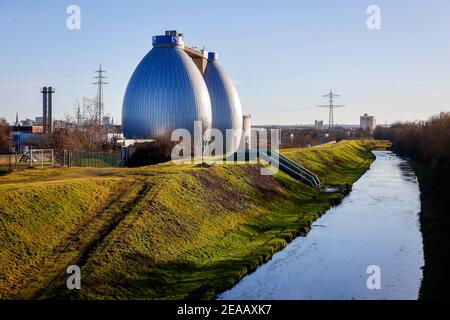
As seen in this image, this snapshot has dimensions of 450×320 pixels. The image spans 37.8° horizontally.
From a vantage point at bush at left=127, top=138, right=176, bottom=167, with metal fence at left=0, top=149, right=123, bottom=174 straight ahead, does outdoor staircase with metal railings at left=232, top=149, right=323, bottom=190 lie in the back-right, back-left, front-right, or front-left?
back-left

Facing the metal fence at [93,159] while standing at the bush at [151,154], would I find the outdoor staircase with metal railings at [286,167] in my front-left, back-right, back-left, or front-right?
back-left
